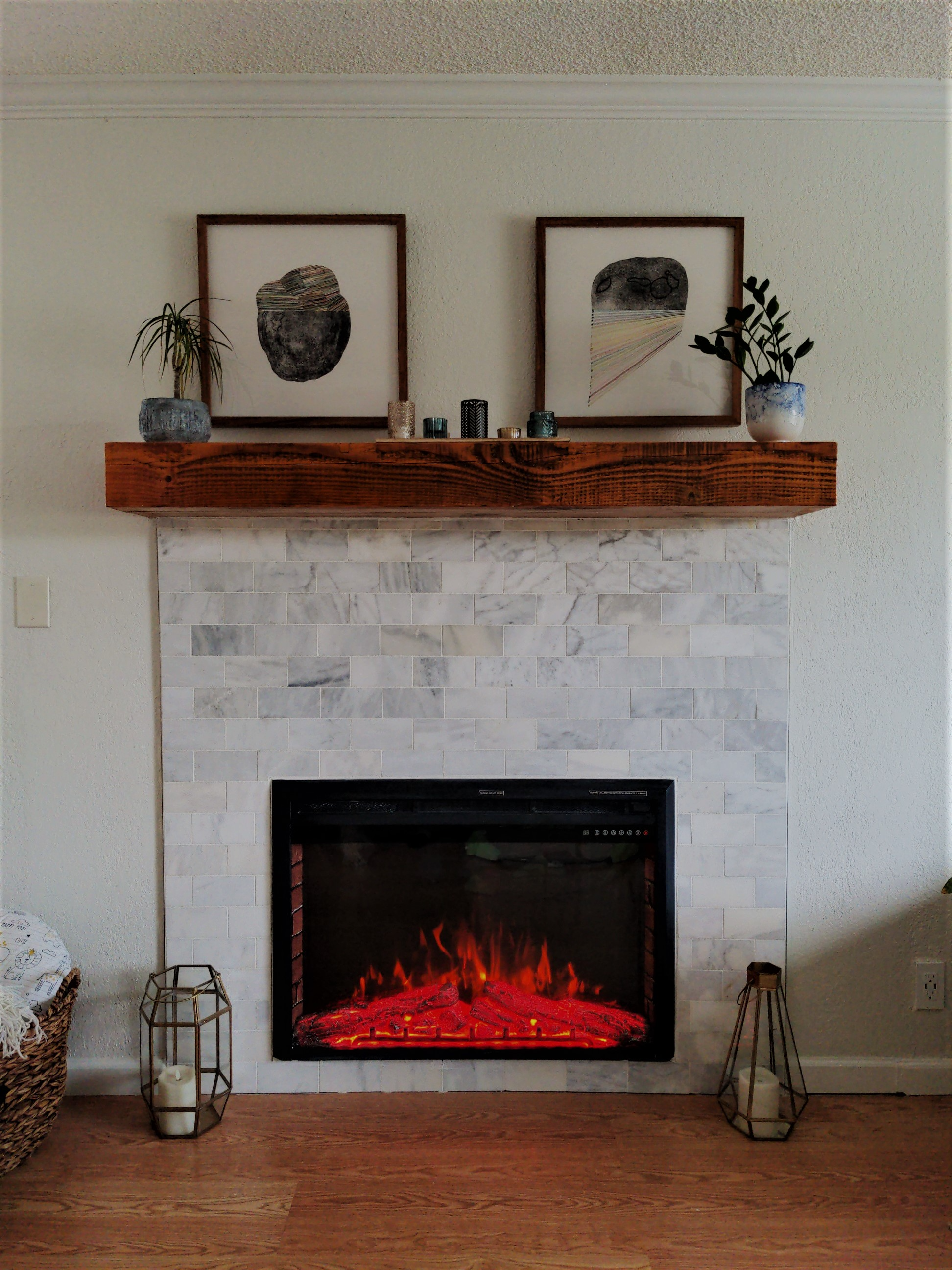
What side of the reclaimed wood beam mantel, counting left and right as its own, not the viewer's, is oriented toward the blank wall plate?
right

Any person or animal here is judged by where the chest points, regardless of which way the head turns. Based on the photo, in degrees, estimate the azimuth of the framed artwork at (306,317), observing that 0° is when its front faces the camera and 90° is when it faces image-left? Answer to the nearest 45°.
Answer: approximately 0°

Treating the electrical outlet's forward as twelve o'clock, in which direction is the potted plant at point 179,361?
The potted plant is roughly at 2 o'clock from the electrical outlet.

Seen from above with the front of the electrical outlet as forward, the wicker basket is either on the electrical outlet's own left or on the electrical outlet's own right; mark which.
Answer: on the electrical outlet's own right

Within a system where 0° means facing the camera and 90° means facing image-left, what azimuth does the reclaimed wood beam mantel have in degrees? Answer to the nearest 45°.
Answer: approximately 0°
